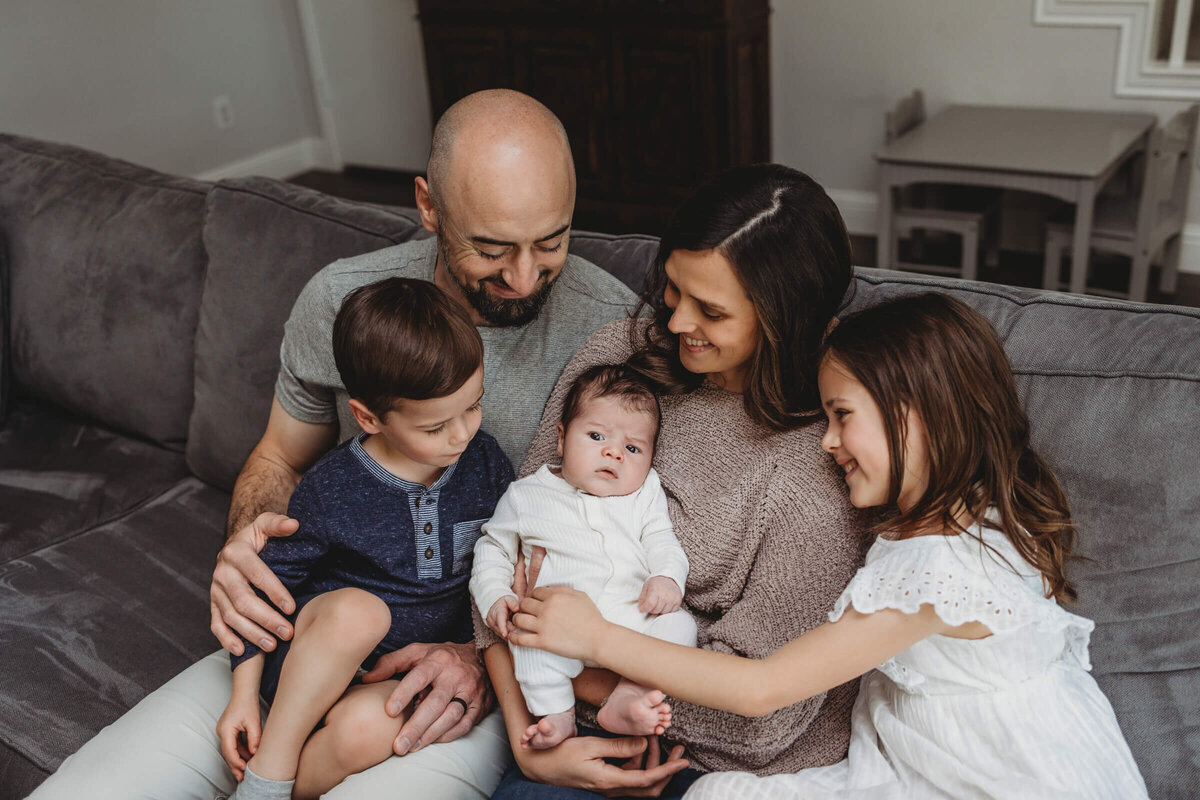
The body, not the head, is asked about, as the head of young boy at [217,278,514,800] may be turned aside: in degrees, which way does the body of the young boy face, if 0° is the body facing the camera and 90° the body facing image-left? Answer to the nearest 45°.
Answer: approximately 315°

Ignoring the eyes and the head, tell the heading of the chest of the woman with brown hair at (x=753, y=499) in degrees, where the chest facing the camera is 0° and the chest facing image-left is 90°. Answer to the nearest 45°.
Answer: approximately 45°

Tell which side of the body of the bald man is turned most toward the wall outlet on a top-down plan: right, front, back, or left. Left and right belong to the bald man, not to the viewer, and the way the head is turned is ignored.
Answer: back

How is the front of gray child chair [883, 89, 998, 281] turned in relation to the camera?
facing to the right of the viewer

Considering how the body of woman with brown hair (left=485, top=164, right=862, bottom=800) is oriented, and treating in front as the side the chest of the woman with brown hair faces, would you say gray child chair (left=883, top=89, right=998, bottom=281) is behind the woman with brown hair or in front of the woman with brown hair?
behind

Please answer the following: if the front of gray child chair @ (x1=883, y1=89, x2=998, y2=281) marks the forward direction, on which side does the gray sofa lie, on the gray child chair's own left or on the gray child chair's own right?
on the gray child chair's own right

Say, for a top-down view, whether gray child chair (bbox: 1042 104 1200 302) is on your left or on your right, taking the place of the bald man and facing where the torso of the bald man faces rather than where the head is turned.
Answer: on your left

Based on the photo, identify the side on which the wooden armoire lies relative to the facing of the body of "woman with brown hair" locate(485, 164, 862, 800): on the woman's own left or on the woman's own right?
on the woman's own right

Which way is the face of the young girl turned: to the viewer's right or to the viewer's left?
to the viewer's left

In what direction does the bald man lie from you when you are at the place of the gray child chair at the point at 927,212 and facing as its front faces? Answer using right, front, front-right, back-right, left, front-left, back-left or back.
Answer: right

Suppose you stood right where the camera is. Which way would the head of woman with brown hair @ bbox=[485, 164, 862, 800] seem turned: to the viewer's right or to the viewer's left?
to the viewer's left
